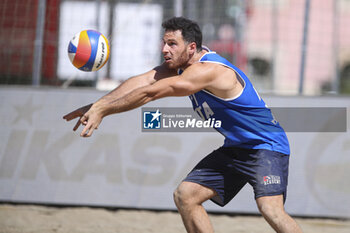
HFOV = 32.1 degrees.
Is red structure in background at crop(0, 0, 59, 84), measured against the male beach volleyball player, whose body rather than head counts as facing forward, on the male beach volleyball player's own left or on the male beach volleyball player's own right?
on the male beach volleyball player's own right

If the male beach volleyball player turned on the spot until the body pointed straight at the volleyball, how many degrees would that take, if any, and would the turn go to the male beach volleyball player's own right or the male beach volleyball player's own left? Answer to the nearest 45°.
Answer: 0° — they already face it

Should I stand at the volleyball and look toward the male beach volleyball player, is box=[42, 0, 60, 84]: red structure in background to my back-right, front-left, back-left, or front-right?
back-left

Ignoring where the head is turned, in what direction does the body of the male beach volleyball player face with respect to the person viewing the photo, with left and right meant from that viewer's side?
facing to the left of the viewer

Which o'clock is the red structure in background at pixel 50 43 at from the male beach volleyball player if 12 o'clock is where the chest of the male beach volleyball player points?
The red structure in background is roughly at 2 o'clock from the male beach volleyball player.

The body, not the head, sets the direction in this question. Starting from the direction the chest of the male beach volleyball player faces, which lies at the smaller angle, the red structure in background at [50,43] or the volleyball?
the volleyball

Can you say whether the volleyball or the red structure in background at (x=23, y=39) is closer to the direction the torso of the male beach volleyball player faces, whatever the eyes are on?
the volleyball
